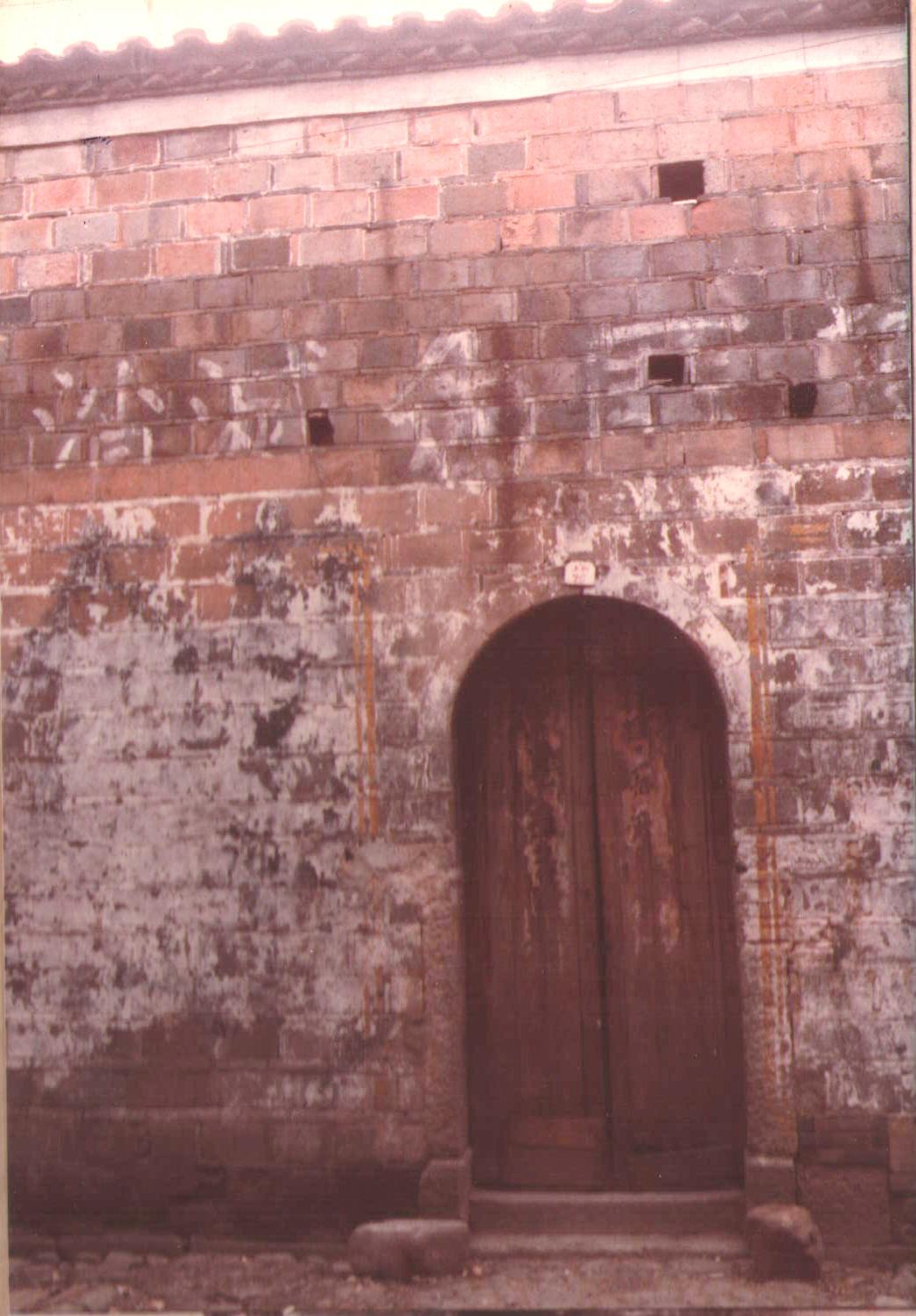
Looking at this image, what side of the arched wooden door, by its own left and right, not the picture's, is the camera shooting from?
front

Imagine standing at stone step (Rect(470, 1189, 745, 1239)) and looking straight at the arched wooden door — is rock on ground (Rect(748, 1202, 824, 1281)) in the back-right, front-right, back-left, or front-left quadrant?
back-right
